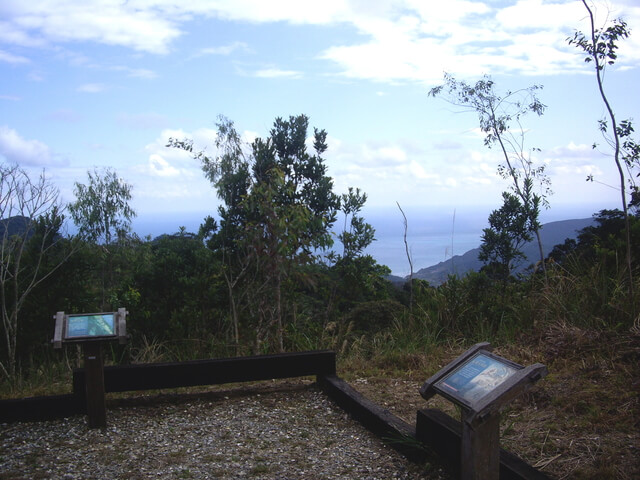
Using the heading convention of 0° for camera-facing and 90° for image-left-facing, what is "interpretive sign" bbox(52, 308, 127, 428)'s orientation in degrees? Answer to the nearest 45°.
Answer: approximately 0°

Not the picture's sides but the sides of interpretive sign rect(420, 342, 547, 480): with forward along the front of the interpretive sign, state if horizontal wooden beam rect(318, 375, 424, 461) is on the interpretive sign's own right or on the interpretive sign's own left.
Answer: on the interpretive sign's own right

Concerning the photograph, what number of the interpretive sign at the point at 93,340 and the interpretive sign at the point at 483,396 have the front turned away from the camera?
0

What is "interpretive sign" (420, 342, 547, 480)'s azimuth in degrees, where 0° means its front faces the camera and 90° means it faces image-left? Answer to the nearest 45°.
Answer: approximately 45°

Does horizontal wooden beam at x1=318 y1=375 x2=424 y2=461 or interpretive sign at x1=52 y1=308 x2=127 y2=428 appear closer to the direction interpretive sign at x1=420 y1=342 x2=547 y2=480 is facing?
the interpretive sign

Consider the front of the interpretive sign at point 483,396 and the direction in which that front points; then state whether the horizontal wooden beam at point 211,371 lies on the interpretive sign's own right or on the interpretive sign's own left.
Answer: on the interpretive sign's own right

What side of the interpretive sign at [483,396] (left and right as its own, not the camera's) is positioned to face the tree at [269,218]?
right

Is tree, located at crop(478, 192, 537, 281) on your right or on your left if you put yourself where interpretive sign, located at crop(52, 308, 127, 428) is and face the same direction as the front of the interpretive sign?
on your left

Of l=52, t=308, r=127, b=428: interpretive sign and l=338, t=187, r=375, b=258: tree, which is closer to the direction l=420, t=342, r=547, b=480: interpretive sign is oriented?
the interpretive sign

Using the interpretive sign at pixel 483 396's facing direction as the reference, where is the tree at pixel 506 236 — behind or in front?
behind

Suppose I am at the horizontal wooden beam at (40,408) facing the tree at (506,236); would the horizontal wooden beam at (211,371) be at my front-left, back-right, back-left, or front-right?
front-right

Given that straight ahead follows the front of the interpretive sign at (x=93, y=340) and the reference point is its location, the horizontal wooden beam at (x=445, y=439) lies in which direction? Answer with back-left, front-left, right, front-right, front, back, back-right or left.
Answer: front-left
